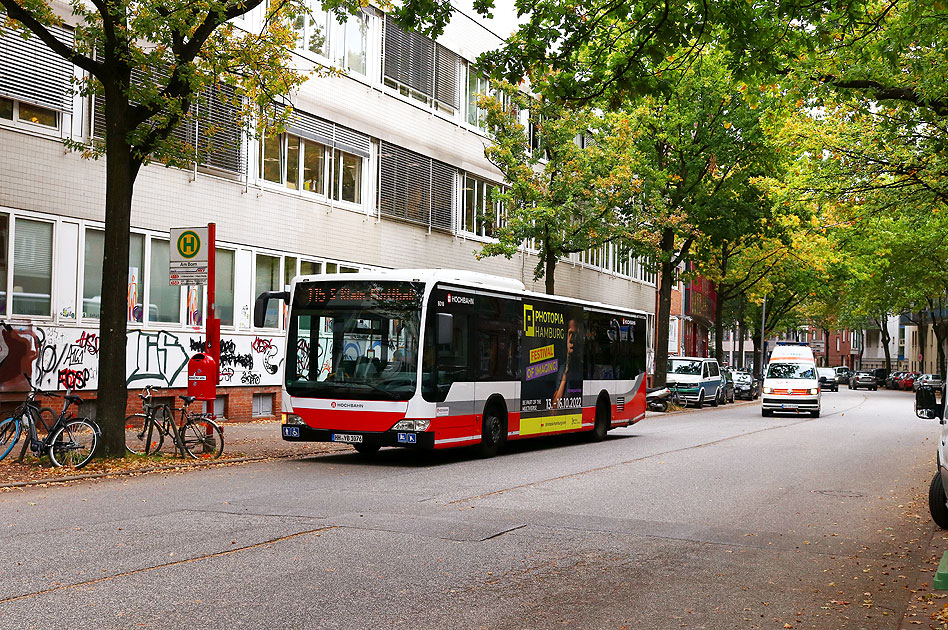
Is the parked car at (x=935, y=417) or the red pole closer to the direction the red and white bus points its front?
the red pole

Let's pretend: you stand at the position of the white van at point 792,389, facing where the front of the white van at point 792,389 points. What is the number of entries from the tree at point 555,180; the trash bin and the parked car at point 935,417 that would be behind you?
0

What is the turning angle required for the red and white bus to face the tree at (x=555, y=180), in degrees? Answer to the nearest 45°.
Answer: approximately 135° to its right

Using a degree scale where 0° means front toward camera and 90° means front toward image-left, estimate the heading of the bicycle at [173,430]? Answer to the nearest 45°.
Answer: approximately 90°

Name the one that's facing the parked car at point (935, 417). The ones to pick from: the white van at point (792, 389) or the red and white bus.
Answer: the white van

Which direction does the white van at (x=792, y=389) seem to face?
toward the camera

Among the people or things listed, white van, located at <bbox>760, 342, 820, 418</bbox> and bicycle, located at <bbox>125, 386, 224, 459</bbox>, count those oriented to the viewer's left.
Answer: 1

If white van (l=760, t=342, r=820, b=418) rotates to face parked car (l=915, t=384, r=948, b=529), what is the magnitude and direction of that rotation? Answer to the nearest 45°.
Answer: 0° — it already faces it

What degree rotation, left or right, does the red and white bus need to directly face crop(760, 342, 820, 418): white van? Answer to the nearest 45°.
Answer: approximately 180°

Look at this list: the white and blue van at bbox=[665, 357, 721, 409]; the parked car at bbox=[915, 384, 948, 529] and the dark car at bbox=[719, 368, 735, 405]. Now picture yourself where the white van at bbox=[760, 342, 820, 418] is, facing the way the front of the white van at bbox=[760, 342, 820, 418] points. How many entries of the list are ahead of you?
1

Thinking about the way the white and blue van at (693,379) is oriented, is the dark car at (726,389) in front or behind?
behind

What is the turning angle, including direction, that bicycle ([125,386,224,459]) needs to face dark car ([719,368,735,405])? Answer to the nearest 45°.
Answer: approximately 135° to its right

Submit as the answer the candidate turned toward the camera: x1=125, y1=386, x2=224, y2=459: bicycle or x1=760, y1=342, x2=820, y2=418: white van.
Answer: the white van

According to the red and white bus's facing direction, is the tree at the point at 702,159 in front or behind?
behind

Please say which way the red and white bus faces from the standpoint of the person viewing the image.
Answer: facing the viewer and to the left of the viewer
